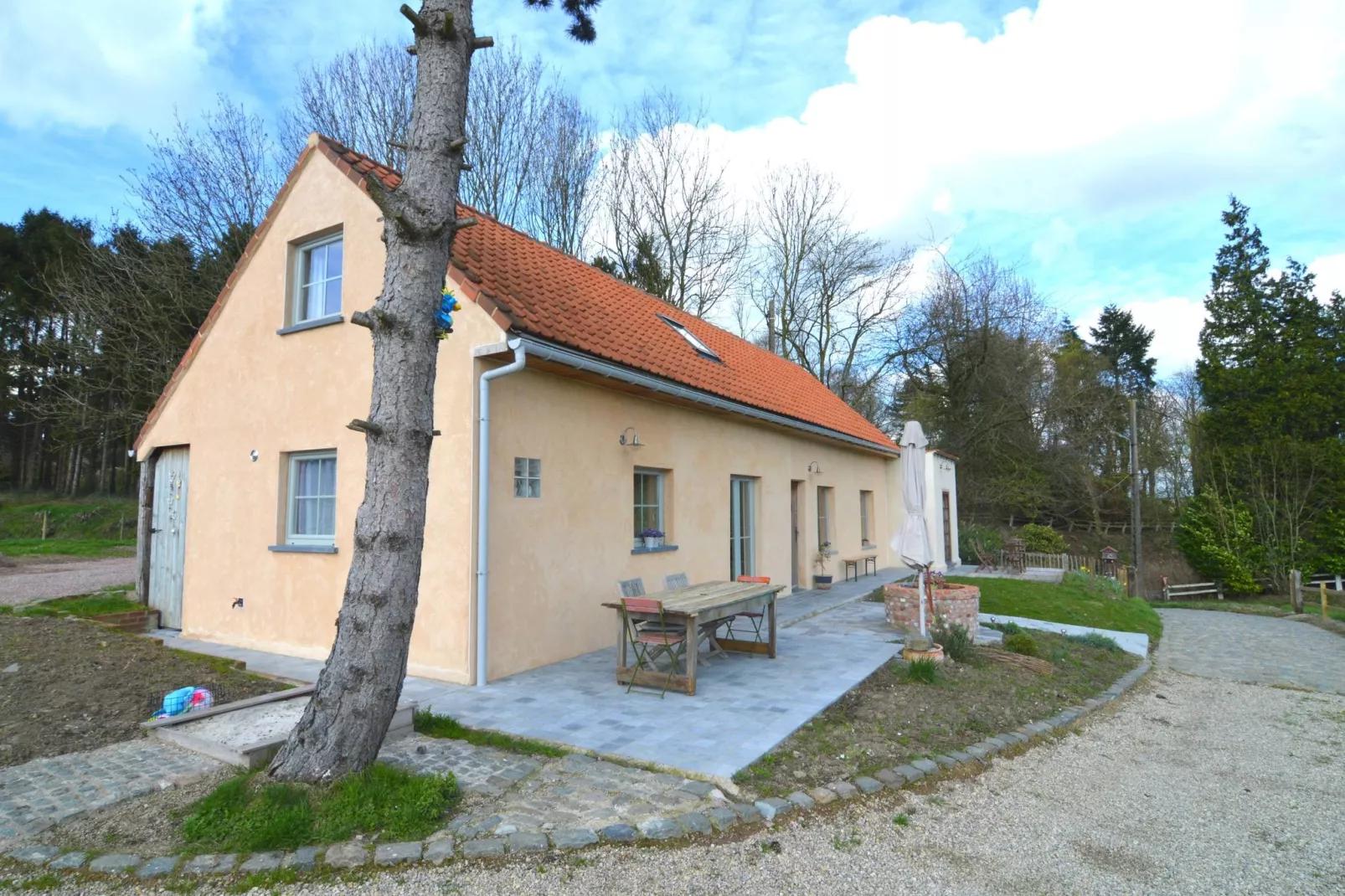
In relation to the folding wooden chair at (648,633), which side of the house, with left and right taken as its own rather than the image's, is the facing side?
front

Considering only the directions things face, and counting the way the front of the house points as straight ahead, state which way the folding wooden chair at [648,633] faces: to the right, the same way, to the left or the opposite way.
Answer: to the left

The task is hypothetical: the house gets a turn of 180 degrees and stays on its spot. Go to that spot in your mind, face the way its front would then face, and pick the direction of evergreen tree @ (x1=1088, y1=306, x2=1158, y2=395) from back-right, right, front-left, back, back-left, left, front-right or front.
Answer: right

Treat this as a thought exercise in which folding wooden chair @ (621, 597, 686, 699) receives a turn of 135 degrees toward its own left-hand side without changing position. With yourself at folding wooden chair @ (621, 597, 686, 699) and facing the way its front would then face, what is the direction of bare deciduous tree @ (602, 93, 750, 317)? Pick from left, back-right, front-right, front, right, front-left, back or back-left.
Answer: right

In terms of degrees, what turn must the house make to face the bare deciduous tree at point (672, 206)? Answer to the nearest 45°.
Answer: approximately 135° to its left

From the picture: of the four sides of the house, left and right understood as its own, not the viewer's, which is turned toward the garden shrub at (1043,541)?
left

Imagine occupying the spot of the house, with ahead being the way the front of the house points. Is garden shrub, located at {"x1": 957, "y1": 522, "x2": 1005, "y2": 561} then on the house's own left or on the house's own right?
on the house's own left

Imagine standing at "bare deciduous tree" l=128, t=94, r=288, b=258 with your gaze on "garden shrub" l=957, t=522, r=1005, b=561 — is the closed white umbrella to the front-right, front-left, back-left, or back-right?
front-right

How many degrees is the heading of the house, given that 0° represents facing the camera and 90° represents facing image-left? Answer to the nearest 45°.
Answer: approximately 315°

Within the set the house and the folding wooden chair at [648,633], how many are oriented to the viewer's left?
0

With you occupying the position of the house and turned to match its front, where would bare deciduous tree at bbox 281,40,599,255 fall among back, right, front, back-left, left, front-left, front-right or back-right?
back-left

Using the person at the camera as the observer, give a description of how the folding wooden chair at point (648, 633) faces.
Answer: facing away from the viewer and to the right of the viewer

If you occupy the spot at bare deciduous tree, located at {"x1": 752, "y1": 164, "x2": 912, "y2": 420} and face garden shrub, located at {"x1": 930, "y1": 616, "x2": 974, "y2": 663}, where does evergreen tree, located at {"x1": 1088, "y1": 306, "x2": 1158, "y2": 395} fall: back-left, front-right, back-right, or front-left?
back-left
